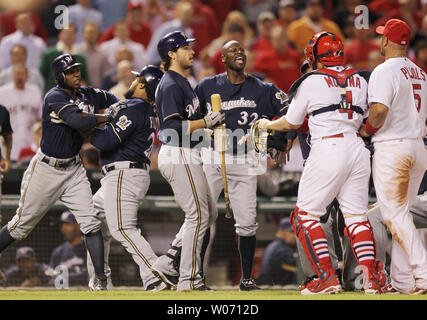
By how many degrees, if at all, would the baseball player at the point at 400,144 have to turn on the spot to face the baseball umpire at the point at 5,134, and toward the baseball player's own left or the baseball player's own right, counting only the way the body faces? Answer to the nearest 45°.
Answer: approximately 45° to the baseball player's own left

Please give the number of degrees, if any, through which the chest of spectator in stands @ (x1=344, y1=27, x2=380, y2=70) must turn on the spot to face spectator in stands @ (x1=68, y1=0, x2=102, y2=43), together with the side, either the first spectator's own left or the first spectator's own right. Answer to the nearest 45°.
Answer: approximately 90° to the first spectator's own right

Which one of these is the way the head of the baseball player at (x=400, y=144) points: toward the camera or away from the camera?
away from the camera

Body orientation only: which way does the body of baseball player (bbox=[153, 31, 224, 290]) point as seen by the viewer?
to the viewer's right

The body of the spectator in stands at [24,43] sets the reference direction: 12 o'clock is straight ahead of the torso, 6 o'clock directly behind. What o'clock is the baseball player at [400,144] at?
The baseball player is roughly at 11 o'clock from the spectator in stands.

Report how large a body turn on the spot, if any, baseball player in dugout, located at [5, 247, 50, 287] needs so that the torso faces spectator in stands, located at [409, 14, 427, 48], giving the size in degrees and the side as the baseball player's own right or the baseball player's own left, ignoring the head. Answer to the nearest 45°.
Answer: approximately 90° to the baseball player's own left

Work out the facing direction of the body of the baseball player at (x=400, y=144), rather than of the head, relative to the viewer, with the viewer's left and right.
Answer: facing away from the viewer and to the left of the viewer

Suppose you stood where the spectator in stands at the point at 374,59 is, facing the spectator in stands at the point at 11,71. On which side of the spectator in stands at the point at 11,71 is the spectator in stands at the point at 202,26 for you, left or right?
right
